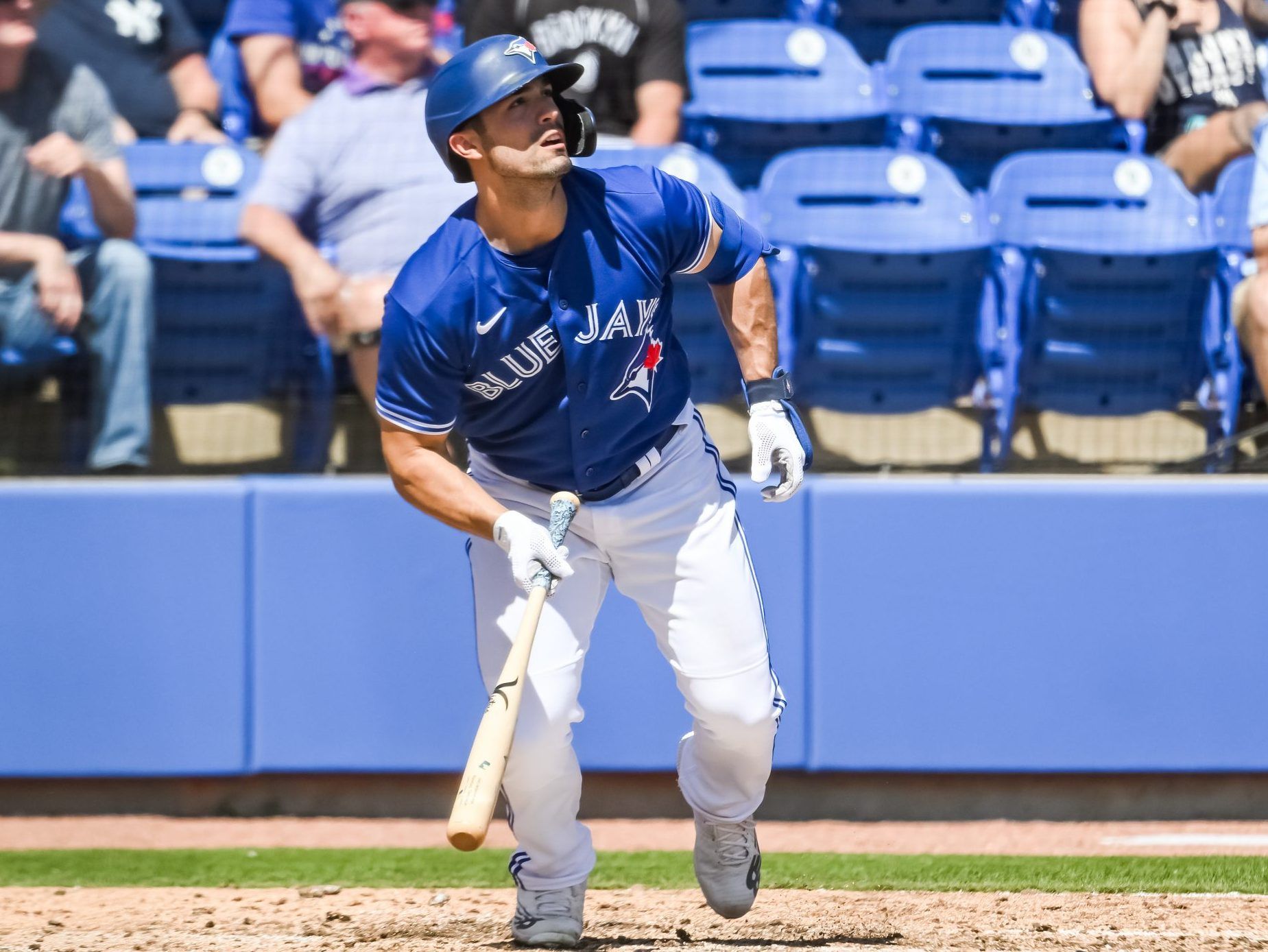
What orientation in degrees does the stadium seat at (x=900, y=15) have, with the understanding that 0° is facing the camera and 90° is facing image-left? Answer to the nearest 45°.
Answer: approximately 0°

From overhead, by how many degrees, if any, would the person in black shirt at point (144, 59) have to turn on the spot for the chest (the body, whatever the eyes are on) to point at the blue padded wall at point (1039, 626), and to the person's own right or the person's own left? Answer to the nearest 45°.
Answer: approximately 45° to the person's own left

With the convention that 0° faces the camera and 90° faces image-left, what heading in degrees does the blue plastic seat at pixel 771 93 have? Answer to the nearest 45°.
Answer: approximately 0°

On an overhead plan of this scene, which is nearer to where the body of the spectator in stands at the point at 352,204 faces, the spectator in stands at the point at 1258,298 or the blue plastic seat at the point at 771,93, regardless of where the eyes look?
the spectator in stands

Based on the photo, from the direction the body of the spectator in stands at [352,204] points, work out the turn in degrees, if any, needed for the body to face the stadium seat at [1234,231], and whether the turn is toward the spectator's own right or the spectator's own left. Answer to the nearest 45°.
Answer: approximately 45° to the spectator's own left

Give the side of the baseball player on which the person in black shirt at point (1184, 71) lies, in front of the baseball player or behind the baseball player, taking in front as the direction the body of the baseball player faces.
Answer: behind

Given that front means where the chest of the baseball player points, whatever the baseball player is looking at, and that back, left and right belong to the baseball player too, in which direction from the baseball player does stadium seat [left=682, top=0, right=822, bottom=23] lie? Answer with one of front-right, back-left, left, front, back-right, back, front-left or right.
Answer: back

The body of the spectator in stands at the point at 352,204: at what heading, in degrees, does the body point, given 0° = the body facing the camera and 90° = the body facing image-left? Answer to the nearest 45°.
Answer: approximately 315°

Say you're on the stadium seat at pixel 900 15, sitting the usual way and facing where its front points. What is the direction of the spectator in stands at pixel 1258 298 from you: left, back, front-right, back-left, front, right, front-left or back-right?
front-left

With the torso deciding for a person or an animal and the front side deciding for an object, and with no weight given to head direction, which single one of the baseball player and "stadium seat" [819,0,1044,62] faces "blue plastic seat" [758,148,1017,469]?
the stadium seat

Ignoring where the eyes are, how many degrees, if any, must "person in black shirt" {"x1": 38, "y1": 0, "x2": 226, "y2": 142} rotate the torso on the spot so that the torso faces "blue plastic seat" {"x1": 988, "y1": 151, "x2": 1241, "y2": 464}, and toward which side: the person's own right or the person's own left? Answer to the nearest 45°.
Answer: approximately 45° to the person's own left

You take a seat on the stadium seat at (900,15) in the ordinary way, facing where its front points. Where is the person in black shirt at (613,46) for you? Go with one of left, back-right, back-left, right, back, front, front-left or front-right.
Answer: front-right
